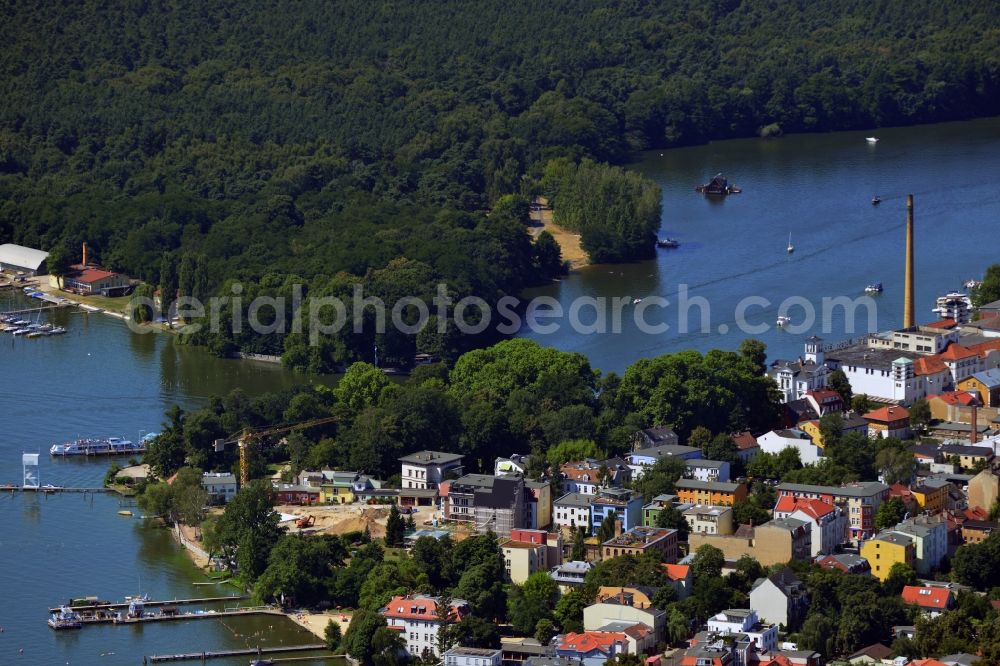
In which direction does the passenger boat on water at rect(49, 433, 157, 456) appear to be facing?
to the viewer's left

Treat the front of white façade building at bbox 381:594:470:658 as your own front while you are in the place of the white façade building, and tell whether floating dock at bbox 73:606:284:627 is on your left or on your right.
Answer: on your right

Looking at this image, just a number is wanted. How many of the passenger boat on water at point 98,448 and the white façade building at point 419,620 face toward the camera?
1

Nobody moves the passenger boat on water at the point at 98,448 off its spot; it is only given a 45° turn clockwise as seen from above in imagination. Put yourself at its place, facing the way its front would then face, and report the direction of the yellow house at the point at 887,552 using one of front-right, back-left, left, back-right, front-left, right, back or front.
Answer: back

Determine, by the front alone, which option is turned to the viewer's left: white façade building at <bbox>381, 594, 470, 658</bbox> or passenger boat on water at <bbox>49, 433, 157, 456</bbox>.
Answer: the passenger boat on water

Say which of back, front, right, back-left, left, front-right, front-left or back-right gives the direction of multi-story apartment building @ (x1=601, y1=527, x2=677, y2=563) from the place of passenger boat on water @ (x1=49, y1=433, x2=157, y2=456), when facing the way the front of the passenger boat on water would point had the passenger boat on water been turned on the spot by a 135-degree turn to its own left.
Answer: front

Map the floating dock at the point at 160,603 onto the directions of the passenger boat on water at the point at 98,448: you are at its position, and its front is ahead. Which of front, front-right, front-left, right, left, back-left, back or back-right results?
left

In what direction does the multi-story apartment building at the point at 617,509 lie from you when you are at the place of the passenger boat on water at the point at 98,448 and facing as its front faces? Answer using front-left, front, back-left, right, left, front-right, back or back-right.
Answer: back-left

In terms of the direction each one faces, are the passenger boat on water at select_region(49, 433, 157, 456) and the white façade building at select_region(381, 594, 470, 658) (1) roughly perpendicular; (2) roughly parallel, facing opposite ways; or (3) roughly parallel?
roughly perpendicular
